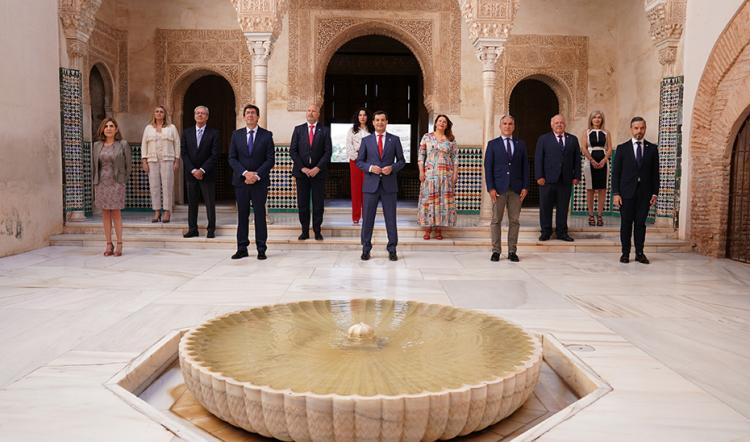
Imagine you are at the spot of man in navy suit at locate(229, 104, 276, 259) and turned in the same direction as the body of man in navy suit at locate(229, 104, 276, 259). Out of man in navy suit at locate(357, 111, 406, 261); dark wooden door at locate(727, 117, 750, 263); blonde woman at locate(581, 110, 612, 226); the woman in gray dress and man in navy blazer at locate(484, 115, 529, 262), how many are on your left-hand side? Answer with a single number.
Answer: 4

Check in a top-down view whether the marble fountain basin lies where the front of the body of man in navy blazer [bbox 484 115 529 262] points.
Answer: yes

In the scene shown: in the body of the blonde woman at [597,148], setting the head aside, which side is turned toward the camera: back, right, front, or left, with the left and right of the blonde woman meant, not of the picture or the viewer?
front

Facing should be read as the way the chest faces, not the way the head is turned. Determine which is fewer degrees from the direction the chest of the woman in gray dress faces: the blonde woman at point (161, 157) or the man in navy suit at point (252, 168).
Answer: the man in navy suit

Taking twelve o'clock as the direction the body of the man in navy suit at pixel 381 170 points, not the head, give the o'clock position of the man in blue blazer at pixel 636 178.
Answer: The man in blue blazer is roughly at 9 o'clock from the man in navy suit.

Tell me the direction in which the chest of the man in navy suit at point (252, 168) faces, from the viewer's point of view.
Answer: toward the camera

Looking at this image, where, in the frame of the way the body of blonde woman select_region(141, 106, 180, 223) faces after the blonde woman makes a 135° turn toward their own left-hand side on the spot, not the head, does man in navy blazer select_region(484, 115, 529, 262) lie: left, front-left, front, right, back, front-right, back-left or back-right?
right

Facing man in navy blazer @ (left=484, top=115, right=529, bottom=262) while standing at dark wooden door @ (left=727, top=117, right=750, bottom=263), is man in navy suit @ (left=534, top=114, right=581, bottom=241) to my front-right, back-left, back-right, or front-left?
front-right

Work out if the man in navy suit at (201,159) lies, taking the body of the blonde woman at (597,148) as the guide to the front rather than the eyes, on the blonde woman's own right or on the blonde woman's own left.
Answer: on the blonde woman's own right

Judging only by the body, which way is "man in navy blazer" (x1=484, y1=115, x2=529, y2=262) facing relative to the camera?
toward the camera
